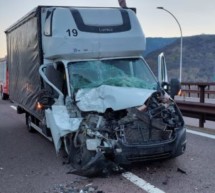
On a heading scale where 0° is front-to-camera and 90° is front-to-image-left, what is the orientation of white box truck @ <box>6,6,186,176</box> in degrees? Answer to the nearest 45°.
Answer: approximately 315°
